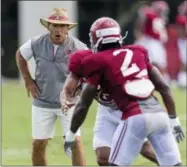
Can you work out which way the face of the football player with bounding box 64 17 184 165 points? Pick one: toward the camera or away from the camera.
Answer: away from the camera

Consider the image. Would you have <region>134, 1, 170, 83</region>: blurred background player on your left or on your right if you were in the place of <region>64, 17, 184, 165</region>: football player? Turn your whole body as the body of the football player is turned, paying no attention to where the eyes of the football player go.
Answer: on your right

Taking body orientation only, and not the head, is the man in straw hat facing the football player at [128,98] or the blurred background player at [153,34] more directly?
the football player
